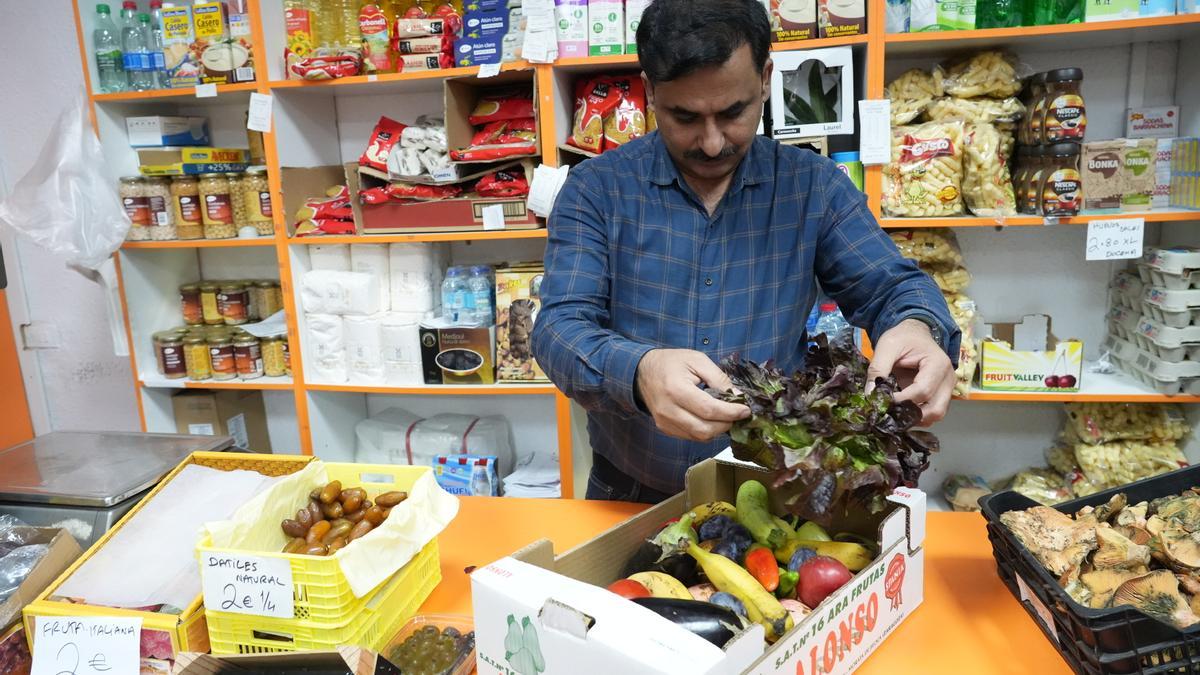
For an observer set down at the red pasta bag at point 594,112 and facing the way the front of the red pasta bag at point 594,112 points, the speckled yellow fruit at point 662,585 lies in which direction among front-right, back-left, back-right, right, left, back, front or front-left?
front

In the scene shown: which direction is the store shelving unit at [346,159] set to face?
toward the camera

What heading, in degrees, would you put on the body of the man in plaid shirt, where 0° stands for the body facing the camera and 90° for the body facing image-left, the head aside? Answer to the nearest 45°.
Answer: approximately 0°

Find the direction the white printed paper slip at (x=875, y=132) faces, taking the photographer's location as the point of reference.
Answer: facing the viewer

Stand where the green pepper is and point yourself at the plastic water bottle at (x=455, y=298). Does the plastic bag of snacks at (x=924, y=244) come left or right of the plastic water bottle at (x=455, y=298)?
right

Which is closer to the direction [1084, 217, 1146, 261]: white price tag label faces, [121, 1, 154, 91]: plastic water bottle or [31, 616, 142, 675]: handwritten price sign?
the handwritten price sign

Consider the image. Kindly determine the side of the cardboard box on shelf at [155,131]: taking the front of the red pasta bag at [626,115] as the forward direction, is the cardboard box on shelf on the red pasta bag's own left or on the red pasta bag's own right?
on the red pasta bag's own right

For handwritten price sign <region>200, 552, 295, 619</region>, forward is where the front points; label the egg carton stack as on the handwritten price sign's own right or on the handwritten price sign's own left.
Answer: on the handwritten price sign's own left

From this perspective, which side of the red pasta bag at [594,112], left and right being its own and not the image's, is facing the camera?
front

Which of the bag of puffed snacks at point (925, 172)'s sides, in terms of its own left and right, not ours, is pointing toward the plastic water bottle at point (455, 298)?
right

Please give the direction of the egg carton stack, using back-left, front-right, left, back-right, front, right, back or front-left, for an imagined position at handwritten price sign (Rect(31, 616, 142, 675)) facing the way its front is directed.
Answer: left

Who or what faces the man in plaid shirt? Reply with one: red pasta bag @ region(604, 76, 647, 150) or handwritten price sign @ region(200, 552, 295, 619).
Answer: the red pasta bag
